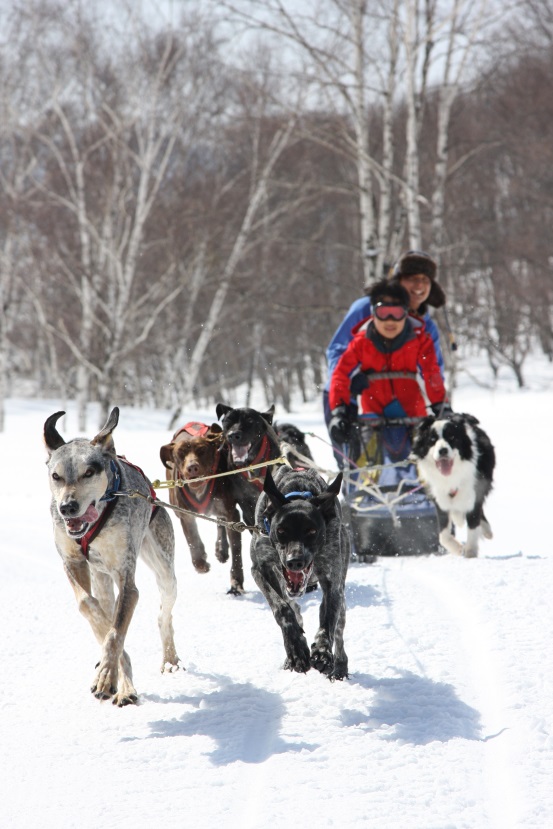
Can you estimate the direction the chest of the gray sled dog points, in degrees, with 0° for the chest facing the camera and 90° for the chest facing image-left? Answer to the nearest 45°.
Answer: approximately 45°

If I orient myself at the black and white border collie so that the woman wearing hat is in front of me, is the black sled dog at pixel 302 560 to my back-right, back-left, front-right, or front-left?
back-left

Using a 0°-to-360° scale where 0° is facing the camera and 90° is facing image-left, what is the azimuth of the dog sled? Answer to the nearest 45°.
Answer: approximately 0°

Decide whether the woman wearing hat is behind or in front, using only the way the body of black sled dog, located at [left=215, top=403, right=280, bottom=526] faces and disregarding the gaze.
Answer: behind

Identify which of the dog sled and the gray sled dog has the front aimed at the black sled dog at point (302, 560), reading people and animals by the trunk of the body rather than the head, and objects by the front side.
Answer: the dog sled

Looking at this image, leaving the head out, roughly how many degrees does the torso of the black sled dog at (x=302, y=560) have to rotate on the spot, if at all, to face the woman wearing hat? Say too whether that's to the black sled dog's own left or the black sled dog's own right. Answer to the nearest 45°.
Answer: approximately 180°
